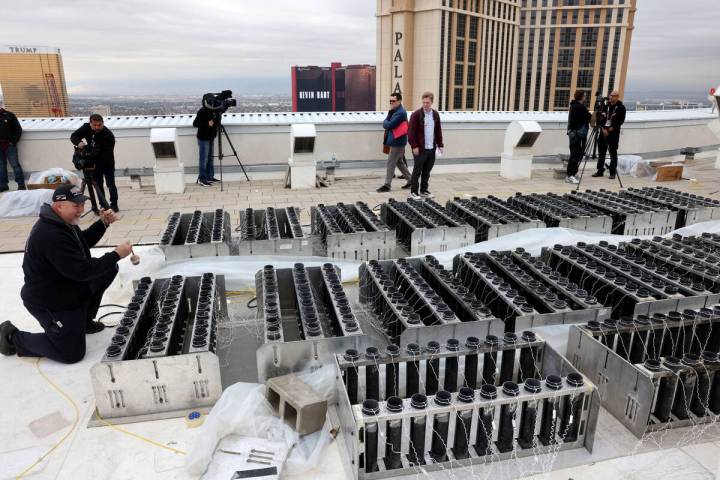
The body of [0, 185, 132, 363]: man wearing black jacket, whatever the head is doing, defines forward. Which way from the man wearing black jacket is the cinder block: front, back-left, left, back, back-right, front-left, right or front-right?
front-right

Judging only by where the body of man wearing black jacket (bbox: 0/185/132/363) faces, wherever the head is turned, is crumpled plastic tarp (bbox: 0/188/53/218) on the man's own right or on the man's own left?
on the man's own left

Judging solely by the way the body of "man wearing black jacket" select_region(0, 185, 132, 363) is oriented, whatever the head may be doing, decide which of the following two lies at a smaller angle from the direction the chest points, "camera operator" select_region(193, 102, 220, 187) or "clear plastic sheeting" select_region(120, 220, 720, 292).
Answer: the clear plastic sheeting

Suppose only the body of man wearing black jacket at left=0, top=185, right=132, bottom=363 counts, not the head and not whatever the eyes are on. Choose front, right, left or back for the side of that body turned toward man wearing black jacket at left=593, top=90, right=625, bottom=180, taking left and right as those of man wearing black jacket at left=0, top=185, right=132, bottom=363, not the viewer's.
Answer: front

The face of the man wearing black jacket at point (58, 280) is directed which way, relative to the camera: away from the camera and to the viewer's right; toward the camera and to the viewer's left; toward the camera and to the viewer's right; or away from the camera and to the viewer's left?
toward the camera and to the viewer's right

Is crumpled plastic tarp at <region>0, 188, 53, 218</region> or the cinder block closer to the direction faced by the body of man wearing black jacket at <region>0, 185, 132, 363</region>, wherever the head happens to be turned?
the cinder block

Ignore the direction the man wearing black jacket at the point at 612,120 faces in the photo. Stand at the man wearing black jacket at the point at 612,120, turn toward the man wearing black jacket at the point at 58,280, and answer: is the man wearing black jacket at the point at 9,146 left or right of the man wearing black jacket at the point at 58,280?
right

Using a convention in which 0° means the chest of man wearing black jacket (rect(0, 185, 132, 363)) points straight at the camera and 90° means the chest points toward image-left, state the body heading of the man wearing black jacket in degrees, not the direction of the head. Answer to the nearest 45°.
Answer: approximately 270°
